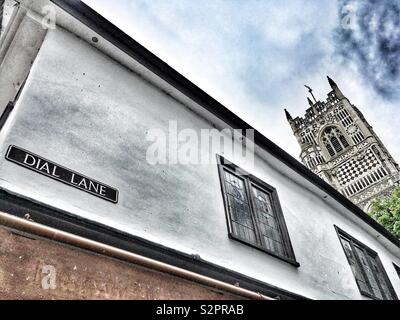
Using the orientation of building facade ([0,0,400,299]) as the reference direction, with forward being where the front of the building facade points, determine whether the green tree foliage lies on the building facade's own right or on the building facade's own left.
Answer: on the building facade's own left

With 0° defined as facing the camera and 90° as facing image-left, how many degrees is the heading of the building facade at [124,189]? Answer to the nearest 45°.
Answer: approximately 315°
